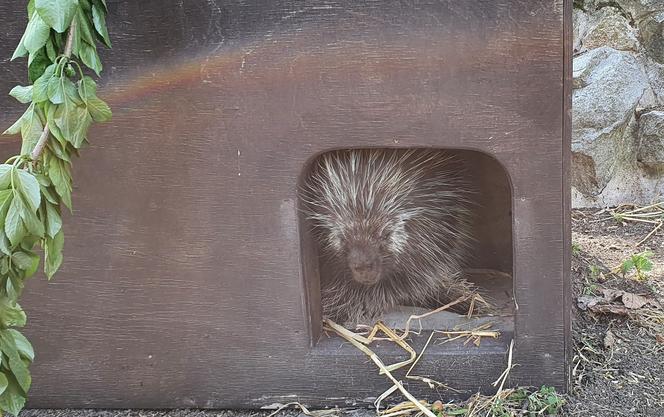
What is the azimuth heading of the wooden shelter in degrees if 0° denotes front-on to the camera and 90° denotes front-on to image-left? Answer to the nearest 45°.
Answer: approximately 0°
